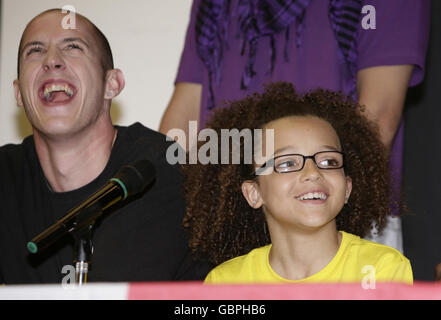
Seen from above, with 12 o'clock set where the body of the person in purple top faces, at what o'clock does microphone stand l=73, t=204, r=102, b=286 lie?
The microphone stand is roughly at 1 o'clock from the person in purple top.

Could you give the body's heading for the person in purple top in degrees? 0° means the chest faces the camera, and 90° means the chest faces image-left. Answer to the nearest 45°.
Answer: approximately 0°

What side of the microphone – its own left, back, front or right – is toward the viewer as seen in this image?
right

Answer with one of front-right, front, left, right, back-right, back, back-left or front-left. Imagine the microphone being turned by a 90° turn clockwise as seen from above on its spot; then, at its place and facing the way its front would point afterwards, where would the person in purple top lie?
back-left
